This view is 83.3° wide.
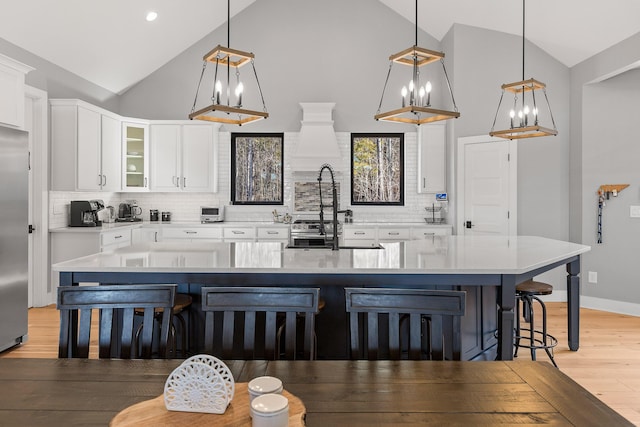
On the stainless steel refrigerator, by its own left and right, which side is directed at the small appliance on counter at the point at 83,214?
left

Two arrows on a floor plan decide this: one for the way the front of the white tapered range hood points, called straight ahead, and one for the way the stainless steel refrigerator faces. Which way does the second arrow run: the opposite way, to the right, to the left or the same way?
to the left

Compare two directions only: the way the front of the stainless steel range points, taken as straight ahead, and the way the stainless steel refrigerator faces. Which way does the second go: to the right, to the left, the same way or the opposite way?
to the left

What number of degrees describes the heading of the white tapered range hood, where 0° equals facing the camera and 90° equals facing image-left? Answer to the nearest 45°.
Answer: approximately 0°

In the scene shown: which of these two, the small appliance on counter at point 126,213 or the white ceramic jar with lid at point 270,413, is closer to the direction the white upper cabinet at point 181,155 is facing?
the white ceramic jar with lid

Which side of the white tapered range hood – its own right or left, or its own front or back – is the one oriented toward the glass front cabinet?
right
